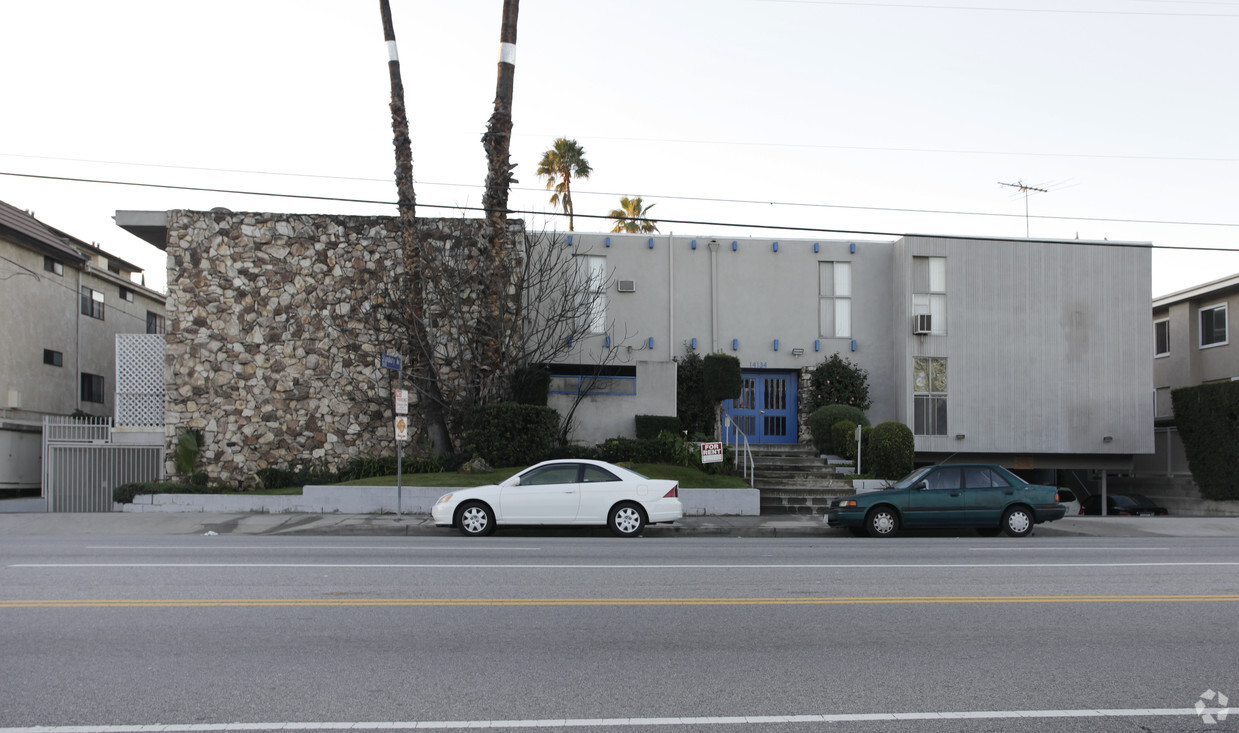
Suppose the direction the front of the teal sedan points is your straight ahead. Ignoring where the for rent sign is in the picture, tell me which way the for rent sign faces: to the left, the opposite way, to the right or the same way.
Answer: to the left

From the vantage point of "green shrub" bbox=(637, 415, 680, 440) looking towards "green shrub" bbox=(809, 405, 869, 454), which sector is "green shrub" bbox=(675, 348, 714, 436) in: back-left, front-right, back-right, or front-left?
front-left

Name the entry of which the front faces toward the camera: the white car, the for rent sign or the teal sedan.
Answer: the for rent sign

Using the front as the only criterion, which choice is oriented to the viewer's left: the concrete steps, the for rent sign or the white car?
the white car

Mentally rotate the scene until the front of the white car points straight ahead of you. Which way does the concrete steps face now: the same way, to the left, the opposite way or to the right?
to the left

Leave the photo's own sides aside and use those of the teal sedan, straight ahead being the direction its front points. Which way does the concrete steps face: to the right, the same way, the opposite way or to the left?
to the left

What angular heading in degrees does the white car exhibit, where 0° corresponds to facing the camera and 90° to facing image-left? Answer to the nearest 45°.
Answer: approximately 90°

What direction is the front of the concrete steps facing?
toward the camera

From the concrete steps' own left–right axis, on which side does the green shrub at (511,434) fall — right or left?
on its right

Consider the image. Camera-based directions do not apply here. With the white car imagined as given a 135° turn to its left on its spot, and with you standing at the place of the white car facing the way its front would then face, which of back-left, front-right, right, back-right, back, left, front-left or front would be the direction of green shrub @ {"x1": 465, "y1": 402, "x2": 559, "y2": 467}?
back-left

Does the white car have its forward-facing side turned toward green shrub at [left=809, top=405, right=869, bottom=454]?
no

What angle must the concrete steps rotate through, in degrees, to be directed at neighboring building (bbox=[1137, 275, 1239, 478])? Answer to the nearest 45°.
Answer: approximately 135° to its left

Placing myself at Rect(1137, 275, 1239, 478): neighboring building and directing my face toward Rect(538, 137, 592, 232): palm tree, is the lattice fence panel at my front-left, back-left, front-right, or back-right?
front-left
